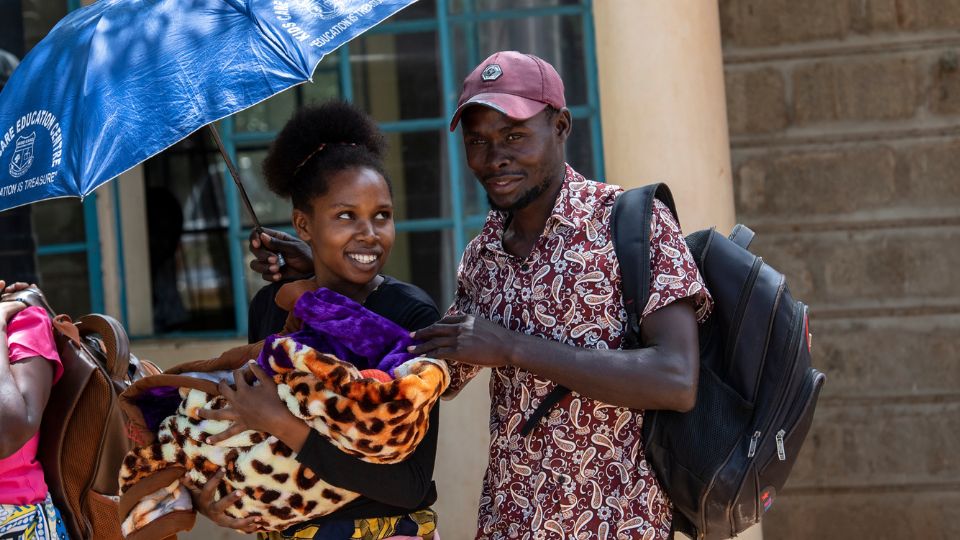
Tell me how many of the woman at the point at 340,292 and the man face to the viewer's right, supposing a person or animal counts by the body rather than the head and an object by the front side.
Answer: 0

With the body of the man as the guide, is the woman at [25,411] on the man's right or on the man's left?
on the man's right

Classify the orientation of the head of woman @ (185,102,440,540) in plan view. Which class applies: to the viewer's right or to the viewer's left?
to the viewer's right

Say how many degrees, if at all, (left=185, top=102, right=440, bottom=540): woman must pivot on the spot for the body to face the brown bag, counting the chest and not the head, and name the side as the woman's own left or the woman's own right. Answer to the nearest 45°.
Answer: approximately 135° to the woman's own right

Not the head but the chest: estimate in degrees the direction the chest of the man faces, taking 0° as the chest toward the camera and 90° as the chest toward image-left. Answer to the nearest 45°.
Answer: approximately 45°

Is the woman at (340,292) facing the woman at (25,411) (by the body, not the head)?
no

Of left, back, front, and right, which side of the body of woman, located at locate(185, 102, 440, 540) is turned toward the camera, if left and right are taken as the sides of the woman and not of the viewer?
front
